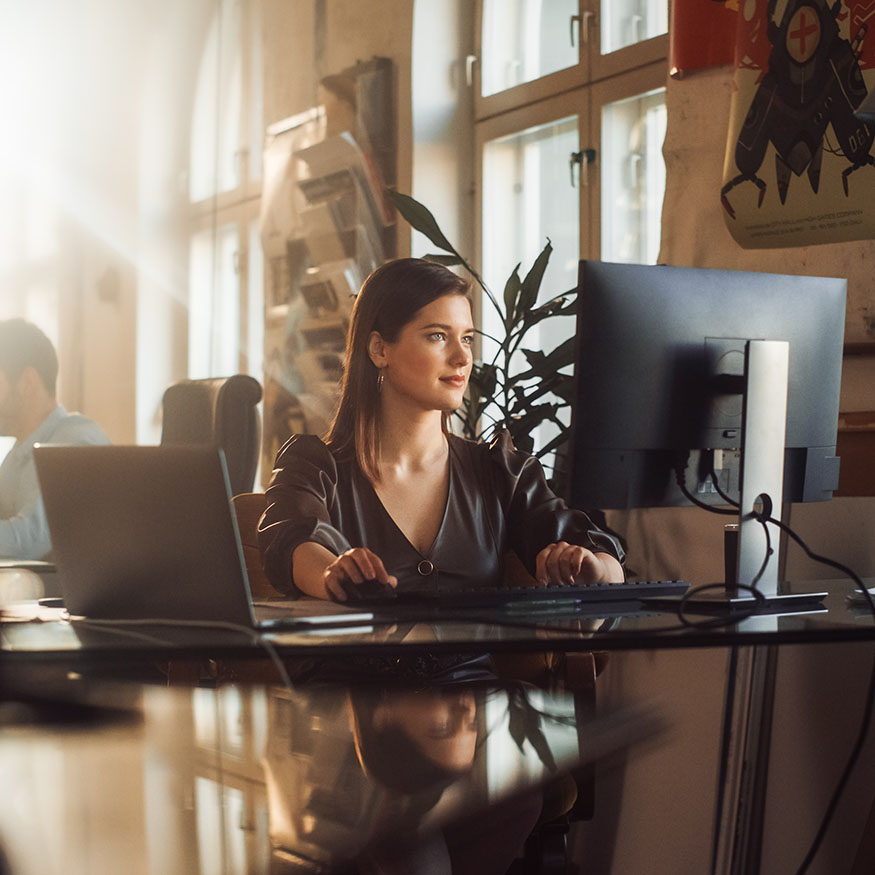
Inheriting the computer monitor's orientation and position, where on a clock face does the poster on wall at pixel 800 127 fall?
The poster on wall is roughly at 2 o'clock from the computer monitor.

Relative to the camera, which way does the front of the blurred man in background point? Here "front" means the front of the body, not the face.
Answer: to the viewer's left

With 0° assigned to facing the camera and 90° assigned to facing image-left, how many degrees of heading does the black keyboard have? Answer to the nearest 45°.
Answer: approximately 180°

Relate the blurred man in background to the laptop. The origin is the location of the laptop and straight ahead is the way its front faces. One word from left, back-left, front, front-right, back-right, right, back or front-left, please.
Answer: front-left

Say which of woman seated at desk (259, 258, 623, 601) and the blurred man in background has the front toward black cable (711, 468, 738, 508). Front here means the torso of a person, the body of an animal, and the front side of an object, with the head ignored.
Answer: the woman seated at desk

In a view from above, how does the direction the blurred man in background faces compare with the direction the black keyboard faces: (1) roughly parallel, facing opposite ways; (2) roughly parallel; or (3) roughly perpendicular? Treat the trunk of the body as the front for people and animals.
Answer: roughly perpendicular

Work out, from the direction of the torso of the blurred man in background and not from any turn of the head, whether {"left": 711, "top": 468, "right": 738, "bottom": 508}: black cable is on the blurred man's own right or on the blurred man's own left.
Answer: on the blurred man's own left

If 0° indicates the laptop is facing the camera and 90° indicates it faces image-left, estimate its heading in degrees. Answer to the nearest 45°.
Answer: approximately 225°

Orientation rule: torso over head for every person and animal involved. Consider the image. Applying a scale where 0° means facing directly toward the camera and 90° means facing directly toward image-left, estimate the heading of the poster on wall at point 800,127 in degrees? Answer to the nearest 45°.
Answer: approximately 45°

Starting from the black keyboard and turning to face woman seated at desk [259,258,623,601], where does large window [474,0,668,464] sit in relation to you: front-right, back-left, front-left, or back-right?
front-right

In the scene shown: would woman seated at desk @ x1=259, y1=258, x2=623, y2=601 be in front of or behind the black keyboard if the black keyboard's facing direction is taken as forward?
in front

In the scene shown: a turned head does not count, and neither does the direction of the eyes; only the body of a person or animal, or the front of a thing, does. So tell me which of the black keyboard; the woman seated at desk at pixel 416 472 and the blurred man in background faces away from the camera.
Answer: the black keyboard

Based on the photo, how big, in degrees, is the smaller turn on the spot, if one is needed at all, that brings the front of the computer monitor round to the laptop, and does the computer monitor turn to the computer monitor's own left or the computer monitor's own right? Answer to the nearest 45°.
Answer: approximately 90° to the computer monitor's own left

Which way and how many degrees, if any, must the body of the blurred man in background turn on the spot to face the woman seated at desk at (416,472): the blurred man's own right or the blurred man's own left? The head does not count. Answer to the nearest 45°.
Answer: approximately 135° to the blurred man's own left

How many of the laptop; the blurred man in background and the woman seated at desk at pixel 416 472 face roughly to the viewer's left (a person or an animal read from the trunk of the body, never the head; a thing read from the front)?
1

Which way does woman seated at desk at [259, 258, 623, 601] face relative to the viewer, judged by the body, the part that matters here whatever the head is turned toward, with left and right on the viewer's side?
facing the viewer and to the right of the viewer

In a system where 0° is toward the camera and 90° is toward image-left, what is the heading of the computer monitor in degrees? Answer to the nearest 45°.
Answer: approximately 135°
